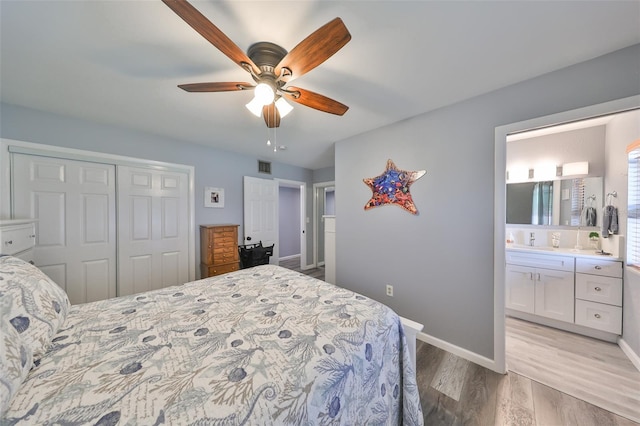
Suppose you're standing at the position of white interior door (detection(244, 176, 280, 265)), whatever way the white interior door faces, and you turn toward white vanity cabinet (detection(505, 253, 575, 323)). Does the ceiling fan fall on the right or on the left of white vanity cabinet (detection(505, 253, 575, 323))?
right

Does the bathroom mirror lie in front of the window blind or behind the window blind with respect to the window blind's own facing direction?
in front

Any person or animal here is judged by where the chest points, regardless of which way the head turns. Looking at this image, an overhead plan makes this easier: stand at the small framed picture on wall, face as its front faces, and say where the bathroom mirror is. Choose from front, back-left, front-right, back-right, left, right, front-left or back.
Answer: front-left

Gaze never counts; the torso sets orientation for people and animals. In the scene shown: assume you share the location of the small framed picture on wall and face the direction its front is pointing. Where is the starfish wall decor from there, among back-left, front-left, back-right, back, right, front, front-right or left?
front-left

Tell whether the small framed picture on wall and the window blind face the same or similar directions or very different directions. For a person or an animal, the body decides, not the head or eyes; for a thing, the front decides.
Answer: very different directions

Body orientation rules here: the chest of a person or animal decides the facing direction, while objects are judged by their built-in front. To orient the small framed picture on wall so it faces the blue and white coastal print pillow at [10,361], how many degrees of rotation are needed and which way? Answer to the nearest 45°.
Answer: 0° — it already faces it

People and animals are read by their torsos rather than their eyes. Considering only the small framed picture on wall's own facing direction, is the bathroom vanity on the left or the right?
on its left

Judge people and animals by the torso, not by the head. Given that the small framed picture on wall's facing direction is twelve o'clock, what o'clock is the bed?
The bed is roughly at 12 o'clock from the small framed picture on wall.

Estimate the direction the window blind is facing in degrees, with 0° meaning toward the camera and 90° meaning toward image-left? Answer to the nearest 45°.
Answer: approximately 90°

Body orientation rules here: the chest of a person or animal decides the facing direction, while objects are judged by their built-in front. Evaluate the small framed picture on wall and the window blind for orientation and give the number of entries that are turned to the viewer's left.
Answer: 1
